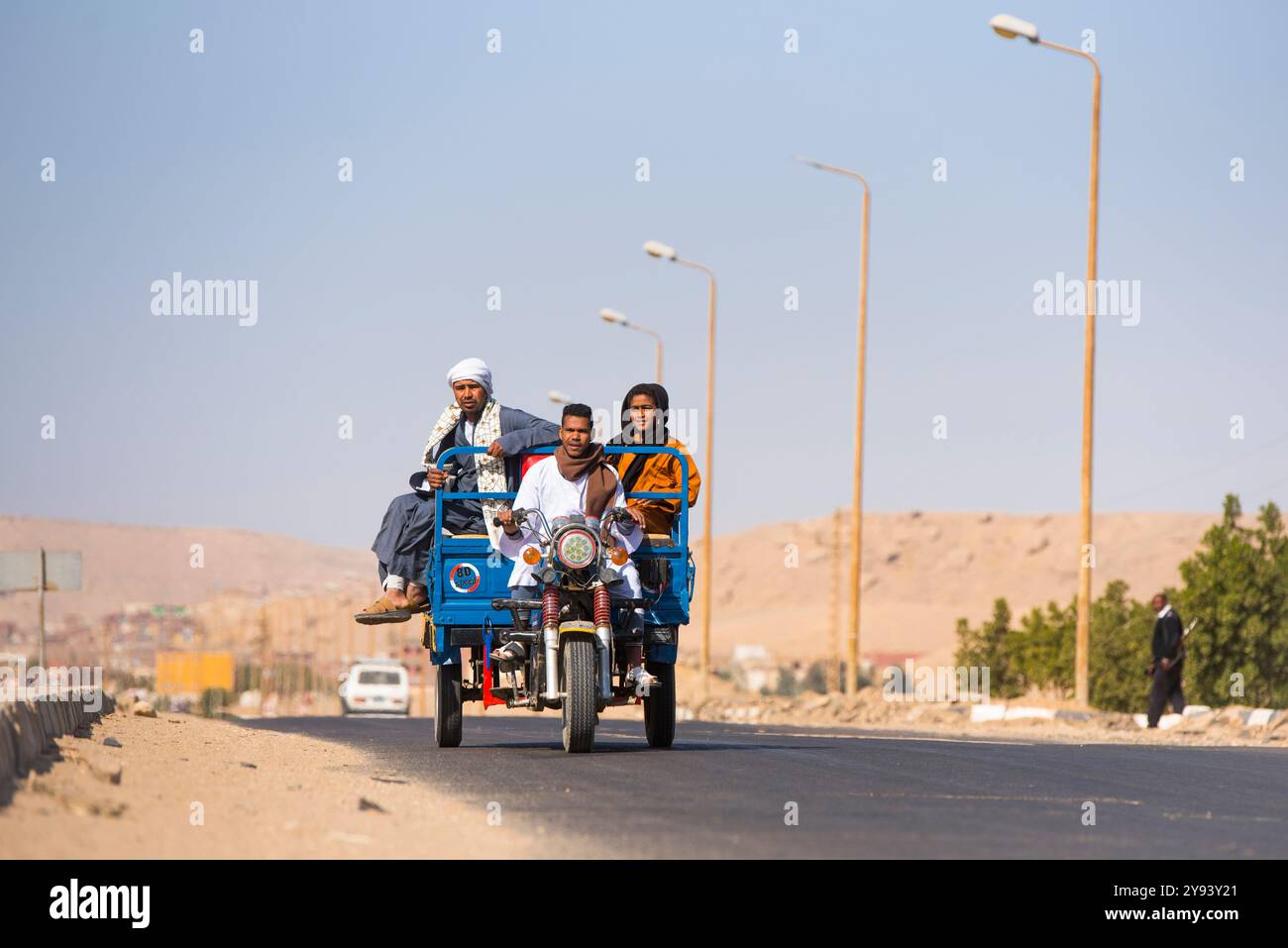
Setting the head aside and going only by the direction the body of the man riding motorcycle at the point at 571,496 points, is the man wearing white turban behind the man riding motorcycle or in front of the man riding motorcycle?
behind

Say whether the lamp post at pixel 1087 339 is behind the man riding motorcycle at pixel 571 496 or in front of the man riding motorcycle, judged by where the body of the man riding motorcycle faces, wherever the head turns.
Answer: behind

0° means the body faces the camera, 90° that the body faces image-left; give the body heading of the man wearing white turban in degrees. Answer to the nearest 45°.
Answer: approximately 45°

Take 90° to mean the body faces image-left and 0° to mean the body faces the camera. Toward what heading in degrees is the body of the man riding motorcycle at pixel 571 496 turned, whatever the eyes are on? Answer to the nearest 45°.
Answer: approximately 0°

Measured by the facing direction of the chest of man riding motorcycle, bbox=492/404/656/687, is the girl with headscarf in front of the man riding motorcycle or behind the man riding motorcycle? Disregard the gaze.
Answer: behind

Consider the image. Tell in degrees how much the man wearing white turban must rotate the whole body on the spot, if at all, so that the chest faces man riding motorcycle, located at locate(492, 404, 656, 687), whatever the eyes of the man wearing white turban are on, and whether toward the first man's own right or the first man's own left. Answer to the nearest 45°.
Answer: approximately 90° to the first man's own left
